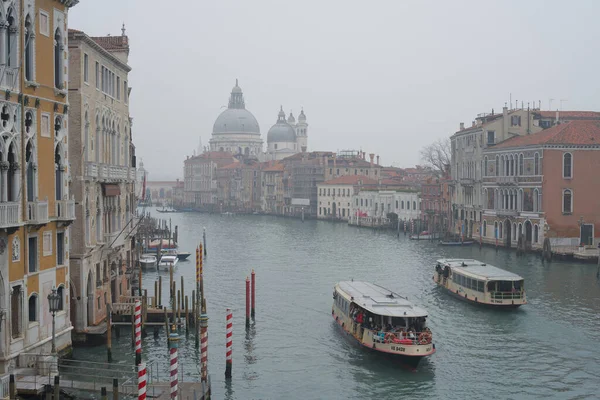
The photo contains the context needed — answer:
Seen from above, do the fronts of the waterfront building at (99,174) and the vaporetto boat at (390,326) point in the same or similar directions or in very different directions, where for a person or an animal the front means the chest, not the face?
same or similar directions

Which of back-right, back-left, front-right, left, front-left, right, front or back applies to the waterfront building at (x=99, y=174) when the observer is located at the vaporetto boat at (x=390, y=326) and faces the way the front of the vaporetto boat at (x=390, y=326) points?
back-right

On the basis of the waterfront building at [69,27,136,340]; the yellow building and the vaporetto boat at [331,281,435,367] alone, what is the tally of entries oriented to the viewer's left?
0

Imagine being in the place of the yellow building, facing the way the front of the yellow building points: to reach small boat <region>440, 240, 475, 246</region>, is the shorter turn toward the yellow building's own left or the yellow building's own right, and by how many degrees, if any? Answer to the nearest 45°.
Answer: approximately 90° to the yellow building's own left

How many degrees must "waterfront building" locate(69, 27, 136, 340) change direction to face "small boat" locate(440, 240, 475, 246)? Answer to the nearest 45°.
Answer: approximately 90° to its left

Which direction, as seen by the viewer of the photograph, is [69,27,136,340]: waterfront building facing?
facing the viewer and to the right of the viewer

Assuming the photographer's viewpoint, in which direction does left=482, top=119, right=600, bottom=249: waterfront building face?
facing the viewer and to the left of the viewer

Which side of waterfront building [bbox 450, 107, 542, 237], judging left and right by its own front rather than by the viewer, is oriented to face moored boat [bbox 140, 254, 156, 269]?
front

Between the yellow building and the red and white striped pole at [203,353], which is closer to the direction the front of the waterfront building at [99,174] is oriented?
the red and white striped pole

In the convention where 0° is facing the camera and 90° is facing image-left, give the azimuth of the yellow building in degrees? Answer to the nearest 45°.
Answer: approximately 315°

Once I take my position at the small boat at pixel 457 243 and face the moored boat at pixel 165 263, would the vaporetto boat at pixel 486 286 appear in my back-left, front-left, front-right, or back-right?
front-left

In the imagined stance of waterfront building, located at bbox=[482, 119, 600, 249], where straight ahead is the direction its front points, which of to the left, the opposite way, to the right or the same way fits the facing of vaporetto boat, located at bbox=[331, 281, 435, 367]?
to the left

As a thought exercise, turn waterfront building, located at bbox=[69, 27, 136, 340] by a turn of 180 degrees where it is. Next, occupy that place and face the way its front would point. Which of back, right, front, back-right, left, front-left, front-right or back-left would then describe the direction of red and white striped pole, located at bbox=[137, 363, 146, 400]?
back-left

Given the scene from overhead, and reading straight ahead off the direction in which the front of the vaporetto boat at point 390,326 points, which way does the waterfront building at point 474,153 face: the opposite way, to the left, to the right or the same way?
to the right

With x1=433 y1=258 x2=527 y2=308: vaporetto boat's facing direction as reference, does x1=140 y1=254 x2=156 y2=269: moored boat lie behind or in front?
in front

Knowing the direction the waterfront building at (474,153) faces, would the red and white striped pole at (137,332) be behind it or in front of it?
in front

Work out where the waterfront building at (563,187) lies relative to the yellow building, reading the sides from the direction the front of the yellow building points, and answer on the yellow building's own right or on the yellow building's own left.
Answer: on the yellow building's own left

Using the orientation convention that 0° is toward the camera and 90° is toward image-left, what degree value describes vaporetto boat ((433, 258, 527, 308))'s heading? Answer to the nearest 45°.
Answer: approximately 135°

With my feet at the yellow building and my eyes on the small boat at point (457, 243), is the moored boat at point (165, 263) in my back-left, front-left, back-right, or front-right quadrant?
front-left
